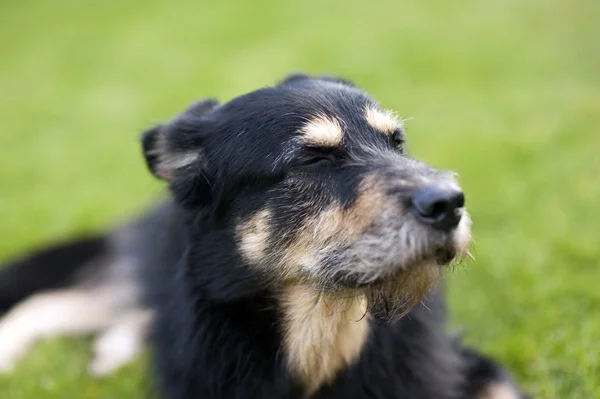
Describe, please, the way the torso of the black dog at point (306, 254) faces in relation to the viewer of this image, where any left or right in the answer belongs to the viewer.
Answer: facing the viewer and to the right of the viewer
